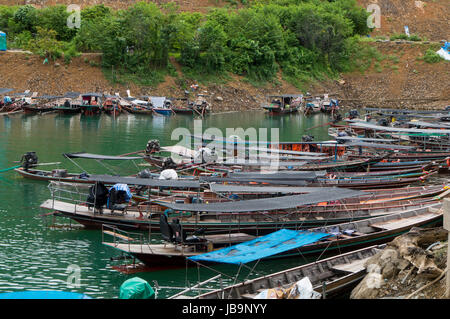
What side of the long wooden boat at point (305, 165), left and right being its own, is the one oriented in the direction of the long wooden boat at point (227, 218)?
right

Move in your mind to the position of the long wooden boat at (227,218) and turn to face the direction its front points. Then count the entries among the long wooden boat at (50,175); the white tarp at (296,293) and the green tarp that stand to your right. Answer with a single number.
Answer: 2

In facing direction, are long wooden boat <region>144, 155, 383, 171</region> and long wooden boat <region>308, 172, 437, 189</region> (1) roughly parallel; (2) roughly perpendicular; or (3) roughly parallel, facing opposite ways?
roughly parallel

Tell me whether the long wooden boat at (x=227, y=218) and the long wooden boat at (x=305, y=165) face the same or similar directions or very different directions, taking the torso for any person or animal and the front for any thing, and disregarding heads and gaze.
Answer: same or similar directions

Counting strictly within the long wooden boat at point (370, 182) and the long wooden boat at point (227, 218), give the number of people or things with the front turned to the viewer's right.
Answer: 2

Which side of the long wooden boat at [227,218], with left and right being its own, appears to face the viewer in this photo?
right

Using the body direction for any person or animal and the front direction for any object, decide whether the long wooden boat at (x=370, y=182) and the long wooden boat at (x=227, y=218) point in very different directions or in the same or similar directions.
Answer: same or similar directions

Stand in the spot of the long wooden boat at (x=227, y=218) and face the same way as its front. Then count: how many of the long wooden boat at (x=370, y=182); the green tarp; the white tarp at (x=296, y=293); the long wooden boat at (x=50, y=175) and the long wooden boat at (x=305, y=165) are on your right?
2

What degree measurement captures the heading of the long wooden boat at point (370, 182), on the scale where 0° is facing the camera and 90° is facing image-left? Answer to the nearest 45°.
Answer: approximately 270°

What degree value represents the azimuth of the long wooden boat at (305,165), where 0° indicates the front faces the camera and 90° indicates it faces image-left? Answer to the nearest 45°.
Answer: approximately 270°

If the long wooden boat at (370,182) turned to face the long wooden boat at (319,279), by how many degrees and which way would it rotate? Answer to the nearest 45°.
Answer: approximately 90° to its right

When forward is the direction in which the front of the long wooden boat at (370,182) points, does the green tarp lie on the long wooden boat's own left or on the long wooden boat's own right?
on the long wooden boat's own right

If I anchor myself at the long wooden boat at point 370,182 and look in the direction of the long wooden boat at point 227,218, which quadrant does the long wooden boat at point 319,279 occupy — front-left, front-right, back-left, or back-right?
front-left

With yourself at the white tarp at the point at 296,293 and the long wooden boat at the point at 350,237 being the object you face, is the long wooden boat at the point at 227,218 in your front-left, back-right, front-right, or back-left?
front-left

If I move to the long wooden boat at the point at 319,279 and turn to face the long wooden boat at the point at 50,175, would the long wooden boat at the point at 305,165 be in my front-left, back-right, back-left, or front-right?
front-right

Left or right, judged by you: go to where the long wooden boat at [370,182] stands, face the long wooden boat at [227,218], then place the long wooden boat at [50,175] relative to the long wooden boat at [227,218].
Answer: right
